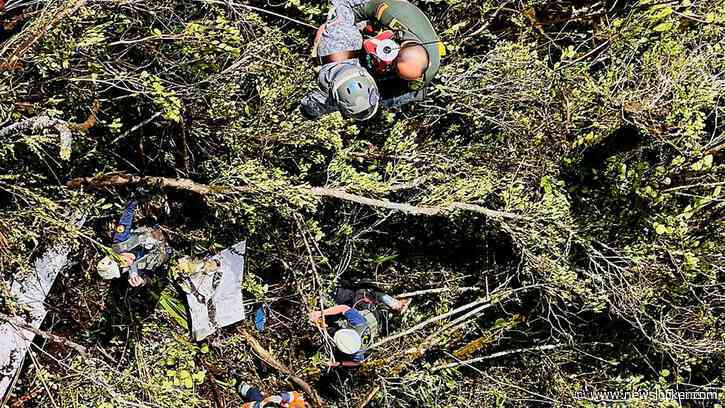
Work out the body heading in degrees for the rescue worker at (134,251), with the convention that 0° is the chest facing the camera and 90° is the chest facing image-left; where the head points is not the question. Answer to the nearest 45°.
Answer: approximately 45°
